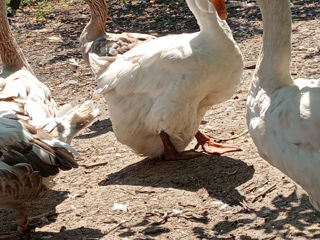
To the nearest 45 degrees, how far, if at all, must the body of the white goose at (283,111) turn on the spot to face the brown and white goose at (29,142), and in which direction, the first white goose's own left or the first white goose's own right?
0° — it already faces it

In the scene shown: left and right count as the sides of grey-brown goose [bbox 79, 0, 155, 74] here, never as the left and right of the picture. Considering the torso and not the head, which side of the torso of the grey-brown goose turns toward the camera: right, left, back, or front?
left

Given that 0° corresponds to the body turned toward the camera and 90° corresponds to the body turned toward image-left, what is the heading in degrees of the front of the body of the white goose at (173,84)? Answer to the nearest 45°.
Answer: approximately 270°

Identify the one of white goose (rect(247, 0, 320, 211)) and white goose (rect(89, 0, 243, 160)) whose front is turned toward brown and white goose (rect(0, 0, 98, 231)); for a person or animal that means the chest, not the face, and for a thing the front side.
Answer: white goose (rect(247, 0, 320, 211))

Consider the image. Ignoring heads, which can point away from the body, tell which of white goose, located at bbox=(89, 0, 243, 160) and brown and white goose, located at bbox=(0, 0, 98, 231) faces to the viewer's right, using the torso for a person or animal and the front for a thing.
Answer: white goose, located at bbox=(89, 0, 243, 160)

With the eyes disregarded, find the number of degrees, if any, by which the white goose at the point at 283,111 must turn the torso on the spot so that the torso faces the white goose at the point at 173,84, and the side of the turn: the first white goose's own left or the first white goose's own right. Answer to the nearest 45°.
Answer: approximately 45° to the first white goose's own right

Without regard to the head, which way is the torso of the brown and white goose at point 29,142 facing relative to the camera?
to the viewer's left

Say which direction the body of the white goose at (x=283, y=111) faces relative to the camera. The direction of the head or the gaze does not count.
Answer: to the viewer's left
